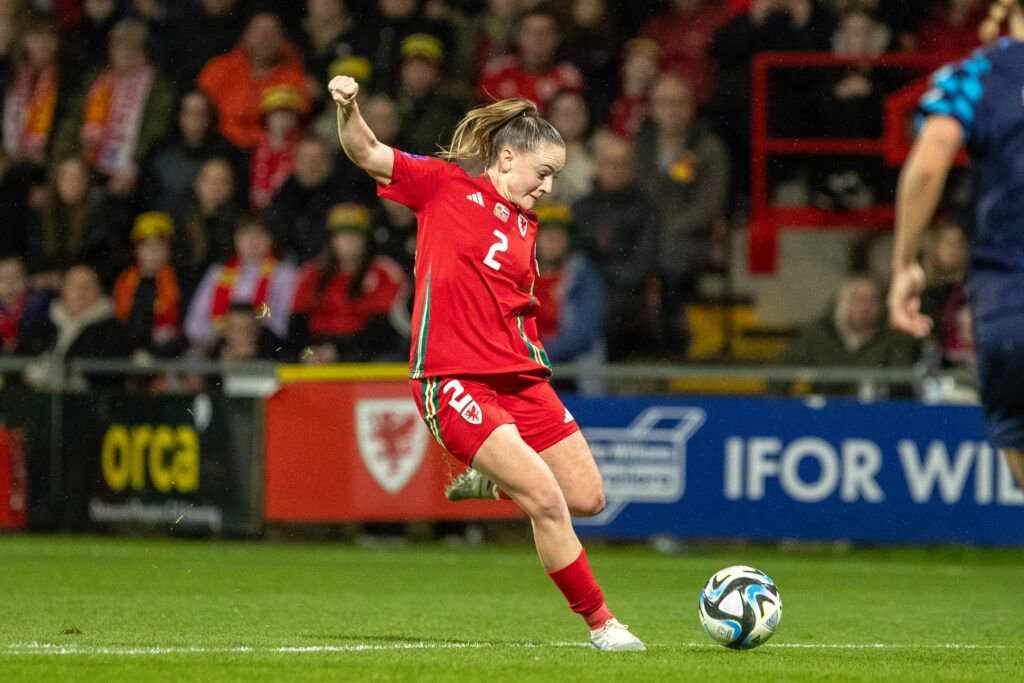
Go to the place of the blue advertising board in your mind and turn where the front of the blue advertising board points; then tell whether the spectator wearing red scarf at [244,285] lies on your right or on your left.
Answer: on your right

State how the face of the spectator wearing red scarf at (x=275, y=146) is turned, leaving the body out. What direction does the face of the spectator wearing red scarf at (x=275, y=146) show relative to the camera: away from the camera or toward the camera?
toward the camera

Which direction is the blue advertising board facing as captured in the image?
toward the camera

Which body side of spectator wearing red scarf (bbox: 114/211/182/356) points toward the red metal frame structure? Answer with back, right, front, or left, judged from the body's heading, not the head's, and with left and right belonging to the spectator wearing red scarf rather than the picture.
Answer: left

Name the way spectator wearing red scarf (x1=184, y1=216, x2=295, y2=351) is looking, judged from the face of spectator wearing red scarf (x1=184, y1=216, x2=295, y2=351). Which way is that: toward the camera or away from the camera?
toward the camera

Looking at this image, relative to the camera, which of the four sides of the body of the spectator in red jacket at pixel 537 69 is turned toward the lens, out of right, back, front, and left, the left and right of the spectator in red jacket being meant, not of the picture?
front

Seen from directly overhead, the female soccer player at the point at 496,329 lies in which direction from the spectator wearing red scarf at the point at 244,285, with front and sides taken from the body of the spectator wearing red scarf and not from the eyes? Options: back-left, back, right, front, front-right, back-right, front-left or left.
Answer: front

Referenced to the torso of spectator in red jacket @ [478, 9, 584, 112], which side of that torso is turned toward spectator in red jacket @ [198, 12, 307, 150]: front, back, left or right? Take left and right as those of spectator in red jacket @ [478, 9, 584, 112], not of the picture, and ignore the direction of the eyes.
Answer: right

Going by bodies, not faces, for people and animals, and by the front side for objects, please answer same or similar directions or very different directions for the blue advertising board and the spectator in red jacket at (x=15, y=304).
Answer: same or similar directions

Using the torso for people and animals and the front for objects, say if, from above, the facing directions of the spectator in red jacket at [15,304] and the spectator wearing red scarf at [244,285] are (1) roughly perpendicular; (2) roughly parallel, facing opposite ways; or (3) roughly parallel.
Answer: roughly parallel

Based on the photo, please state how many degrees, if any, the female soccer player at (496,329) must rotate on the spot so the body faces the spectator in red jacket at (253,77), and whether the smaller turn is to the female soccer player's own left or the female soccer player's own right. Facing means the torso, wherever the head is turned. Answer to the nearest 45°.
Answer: approximately 135° to the female soccer player's own left

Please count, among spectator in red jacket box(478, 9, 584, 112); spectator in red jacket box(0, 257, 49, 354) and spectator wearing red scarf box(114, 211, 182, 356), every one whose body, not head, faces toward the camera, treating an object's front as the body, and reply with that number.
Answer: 3

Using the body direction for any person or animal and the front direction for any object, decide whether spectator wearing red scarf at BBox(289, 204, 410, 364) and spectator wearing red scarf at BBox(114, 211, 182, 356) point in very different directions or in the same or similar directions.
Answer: same or similar directions

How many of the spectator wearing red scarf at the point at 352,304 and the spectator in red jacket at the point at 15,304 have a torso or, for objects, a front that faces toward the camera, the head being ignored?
2

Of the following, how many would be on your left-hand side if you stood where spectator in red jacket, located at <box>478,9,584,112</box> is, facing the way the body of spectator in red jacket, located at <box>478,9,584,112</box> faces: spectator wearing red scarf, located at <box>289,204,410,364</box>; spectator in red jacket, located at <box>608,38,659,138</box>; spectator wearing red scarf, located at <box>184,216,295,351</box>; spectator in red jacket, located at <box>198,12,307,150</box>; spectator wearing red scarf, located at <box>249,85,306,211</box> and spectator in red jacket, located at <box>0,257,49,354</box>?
1

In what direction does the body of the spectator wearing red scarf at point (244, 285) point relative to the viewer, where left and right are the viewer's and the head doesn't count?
facing the viewer

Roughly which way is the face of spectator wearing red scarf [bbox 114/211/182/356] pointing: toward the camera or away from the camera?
toward the camera

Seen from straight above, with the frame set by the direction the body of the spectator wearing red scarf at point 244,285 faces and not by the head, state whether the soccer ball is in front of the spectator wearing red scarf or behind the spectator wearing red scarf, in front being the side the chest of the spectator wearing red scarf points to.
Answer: in front
